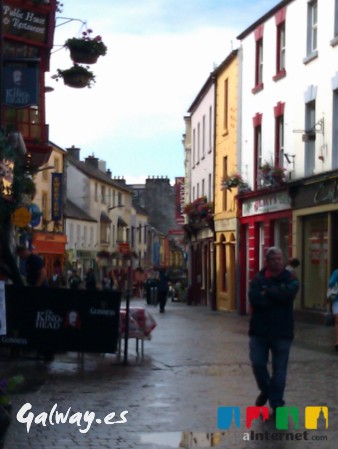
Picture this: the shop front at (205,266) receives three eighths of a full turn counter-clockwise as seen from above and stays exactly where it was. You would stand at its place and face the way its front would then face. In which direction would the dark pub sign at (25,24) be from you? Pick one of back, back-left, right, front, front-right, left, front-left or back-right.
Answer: right

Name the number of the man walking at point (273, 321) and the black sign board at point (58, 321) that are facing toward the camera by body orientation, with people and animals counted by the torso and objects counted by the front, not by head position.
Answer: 2

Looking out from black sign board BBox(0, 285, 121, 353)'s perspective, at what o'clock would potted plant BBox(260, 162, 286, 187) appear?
The potted plant is roughly at 7 o'clock from the black sign board.

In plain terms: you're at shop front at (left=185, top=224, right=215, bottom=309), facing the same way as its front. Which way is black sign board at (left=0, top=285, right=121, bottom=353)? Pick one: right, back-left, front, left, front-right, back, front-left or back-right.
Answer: front-left

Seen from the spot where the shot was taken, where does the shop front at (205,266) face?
facing the viewer and to the left of the viewer

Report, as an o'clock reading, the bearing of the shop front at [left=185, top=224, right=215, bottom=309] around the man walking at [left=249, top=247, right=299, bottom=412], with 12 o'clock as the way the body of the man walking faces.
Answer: The shop front is roughly at 6 o'clock from the man walking.

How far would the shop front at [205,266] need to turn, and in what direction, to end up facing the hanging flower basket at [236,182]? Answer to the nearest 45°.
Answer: approximately 45° to its left

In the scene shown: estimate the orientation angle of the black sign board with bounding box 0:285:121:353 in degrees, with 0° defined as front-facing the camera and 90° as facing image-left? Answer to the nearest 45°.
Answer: approximately 0°

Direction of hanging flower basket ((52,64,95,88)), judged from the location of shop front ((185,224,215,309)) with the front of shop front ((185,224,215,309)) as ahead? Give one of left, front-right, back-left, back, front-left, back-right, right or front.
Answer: front-left

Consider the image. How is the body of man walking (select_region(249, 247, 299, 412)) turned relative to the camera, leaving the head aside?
toward the camera

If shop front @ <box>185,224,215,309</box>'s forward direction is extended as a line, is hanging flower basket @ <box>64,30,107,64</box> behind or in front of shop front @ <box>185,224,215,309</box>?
in front

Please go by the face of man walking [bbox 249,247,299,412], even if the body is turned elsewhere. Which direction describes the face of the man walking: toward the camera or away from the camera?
toward the camera
